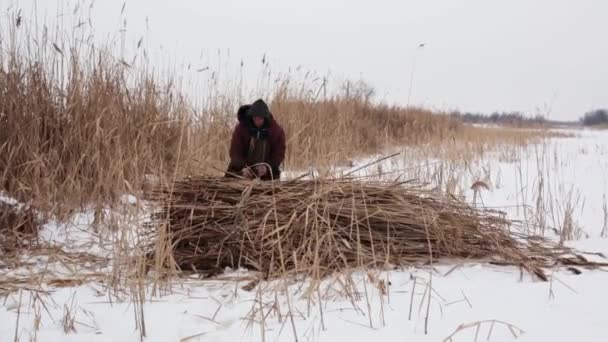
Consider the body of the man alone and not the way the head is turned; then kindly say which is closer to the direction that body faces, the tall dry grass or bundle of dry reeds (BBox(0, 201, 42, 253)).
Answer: the bundle of dry reeds

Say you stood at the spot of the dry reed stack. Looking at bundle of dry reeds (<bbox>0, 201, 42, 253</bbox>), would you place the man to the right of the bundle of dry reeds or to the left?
right

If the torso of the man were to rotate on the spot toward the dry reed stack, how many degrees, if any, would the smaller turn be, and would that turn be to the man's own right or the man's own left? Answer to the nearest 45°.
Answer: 0° — they already face it

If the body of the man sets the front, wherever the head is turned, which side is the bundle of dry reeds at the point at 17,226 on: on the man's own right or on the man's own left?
on the man's own right

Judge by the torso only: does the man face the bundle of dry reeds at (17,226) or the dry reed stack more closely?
the dry reed stack

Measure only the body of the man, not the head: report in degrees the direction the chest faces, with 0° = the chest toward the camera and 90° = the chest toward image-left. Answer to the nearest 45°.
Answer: approximately 0°

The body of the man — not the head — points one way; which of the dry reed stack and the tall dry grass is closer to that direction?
the dry reed stack
